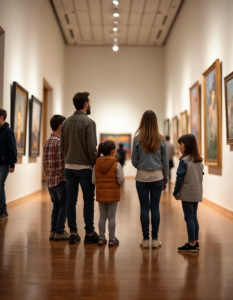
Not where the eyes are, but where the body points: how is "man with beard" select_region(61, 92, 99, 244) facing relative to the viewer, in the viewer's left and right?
facing away from the viewer and to the right of the viewer

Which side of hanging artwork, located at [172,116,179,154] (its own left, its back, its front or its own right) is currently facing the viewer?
left

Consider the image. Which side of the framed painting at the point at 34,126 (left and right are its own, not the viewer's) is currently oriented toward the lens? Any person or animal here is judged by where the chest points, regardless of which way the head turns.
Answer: right

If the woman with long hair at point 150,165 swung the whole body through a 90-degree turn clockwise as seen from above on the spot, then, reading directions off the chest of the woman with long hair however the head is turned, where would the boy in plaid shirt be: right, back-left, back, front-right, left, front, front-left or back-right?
back

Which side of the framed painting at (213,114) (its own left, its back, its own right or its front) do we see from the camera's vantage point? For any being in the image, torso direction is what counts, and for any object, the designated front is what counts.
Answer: left

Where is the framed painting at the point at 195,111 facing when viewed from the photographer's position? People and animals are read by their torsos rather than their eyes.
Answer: facing to the left of the viewer

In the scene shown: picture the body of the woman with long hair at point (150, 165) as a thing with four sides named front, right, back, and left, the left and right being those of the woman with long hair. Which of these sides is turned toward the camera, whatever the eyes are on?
back

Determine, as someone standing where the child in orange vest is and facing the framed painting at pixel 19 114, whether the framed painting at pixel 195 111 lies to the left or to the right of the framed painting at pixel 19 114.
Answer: right

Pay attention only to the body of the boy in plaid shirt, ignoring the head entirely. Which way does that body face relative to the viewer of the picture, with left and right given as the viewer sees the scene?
facing away from the viewer and to the right of the viewer

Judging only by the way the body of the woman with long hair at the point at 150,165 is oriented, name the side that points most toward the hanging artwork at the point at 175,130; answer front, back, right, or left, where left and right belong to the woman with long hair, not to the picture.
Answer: front

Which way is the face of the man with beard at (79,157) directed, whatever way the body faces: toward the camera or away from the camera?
away from the camera

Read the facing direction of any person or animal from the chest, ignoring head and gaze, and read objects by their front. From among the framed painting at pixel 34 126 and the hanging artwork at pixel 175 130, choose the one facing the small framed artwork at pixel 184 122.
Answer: the framed painting

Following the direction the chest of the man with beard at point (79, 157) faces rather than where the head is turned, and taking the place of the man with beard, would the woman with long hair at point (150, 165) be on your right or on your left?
on your right

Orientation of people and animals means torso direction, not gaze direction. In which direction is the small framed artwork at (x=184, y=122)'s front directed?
to the viewer's left
